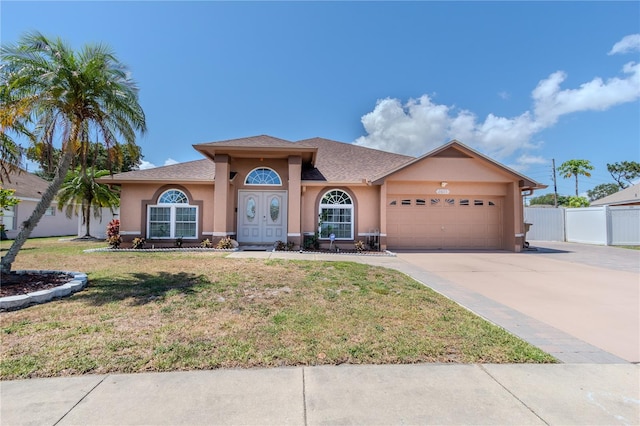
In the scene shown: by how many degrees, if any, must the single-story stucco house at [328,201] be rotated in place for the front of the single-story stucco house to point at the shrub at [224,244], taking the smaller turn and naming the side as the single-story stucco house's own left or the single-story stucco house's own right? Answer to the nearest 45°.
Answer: approximately 90° to the single-story stucco house's own right

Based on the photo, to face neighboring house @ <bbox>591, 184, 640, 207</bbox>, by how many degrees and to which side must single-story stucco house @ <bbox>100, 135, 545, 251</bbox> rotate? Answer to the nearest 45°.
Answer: approximately 135° to its left

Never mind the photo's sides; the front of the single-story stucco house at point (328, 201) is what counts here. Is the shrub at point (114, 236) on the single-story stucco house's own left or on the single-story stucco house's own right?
on the single-story stucco house's own right

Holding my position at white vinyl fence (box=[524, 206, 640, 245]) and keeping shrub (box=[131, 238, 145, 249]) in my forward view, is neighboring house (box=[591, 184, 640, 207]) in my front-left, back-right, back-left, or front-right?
back-right

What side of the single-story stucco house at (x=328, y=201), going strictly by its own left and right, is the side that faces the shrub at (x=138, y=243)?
right

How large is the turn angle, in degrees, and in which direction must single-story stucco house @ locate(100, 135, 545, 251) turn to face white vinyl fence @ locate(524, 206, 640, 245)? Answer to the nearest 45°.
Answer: approximately 90° to its left

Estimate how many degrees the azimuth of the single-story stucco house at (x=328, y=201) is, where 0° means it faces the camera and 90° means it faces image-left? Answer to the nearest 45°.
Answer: approximately 0°
